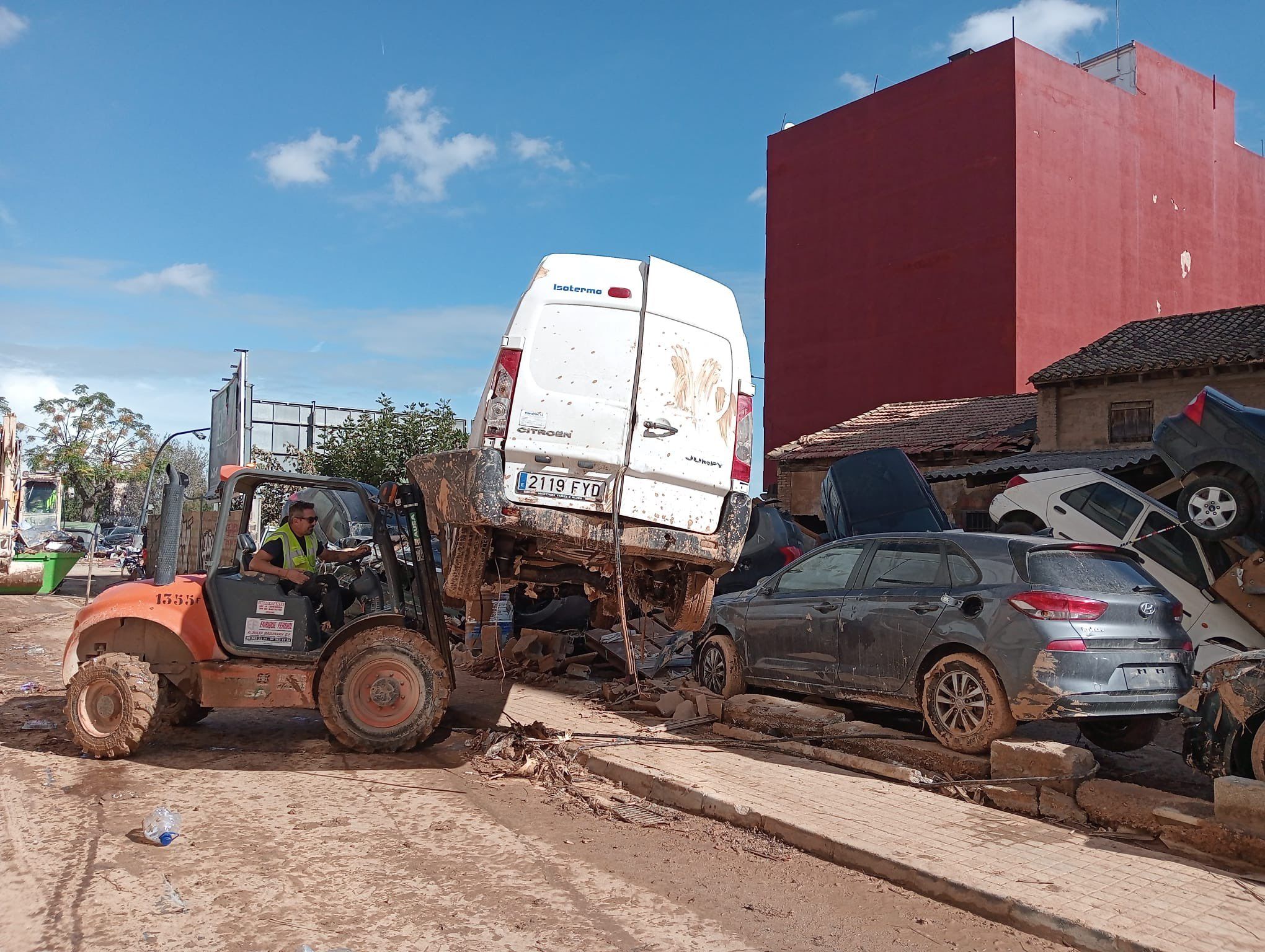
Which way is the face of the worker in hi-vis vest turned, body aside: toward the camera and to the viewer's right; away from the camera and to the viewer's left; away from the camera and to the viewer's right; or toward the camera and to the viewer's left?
toward the camera and to the viewer's right

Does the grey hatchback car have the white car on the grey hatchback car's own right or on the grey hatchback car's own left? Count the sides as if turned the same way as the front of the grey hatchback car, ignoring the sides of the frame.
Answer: on the grey hatchback car's own right

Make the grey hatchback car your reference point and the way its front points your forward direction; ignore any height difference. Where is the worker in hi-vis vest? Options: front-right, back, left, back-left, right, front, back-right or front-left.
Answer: front-left

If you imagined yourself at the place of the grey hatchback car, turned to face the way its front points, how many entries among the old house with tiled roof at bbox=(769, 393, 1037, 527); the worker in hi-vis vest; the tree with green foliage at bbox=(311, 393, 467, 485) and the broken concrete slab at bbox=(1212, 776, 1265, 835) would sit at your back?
1

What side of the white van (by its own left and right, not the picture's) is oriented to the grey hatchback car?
right

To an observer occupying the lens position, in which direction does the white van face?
facing away from the viewer

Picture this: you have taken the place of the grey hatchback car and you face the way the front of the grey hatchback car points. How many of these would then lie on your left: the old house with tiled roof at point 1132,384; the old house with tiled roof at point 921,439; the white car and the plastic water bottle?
1

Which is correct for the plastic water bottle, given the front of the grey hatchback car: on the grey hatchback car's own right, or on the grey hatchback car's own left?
on the grey hatchback car's own left

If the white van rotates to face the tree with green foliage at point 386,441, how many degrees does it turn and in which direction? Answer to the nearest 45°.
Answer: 0° — it already faces it

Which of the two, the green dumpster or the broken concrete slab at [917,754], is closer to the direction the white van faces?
the green dumpster

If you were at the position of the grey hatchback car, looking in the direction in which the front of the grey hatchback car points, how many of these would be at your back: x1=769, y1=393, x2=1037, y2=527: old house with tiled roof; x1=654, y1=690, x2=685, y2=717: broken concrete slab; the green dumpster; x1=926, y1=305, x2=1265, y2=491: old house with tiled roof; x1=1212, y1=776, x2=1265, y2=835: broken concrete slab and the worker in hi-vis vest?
1

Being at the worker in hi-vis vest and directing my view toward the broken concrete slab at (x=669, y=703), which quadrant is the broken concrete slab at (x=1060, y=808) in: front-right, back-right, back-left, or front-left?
front-right

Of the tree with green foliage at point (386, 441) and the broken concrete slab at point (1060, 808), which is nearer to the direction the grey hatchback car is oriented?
the tree with green foliage

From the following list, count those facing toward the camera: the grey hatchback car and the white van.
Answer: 0

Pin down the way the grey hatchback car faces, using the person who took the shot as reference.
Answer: facing away from the viewer and to the left of the viewer
